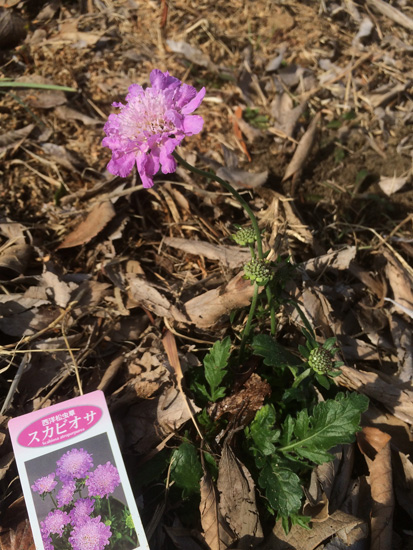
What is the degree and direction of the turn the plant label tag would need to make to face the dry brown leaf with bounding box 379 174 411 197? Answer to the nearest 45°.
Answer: approximately 135° to its left

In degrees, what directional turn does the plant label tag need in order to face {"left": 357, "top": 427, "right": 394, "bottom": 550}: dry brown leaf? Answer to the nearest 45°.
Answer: approximately 90° to its left

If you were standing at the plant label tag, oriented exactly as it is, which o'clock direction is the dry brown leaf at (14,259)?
The dry brown leaf is roughly at 6 o'clock from the plant label tag.

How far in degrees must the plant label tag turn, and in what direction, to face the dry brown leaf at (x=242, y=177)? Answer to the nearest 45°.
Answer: approximately 135° to its left

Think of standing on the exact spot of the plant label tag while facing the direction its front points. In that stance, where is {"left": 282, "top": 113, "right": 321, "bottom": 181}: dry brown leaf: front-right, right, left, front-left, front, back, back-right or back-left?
back-left

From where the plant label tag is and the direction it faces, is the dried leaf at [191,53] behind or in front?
behind

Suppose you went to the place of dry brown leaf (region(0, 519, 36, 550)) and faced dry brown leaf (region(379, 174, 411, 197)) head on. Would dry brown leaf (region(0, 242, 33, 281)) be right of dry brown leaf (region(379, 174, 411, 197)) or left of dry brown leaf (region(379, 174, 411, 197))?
left

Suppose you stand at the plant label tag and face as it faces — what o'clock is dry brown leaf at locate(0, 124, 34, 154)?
The dry brown leaf is roughly at 6 o'clock from the plant label tag.

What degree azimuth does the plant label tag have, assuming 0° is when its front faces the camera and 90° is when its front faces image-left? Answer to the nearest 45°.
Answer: approximately 0°
